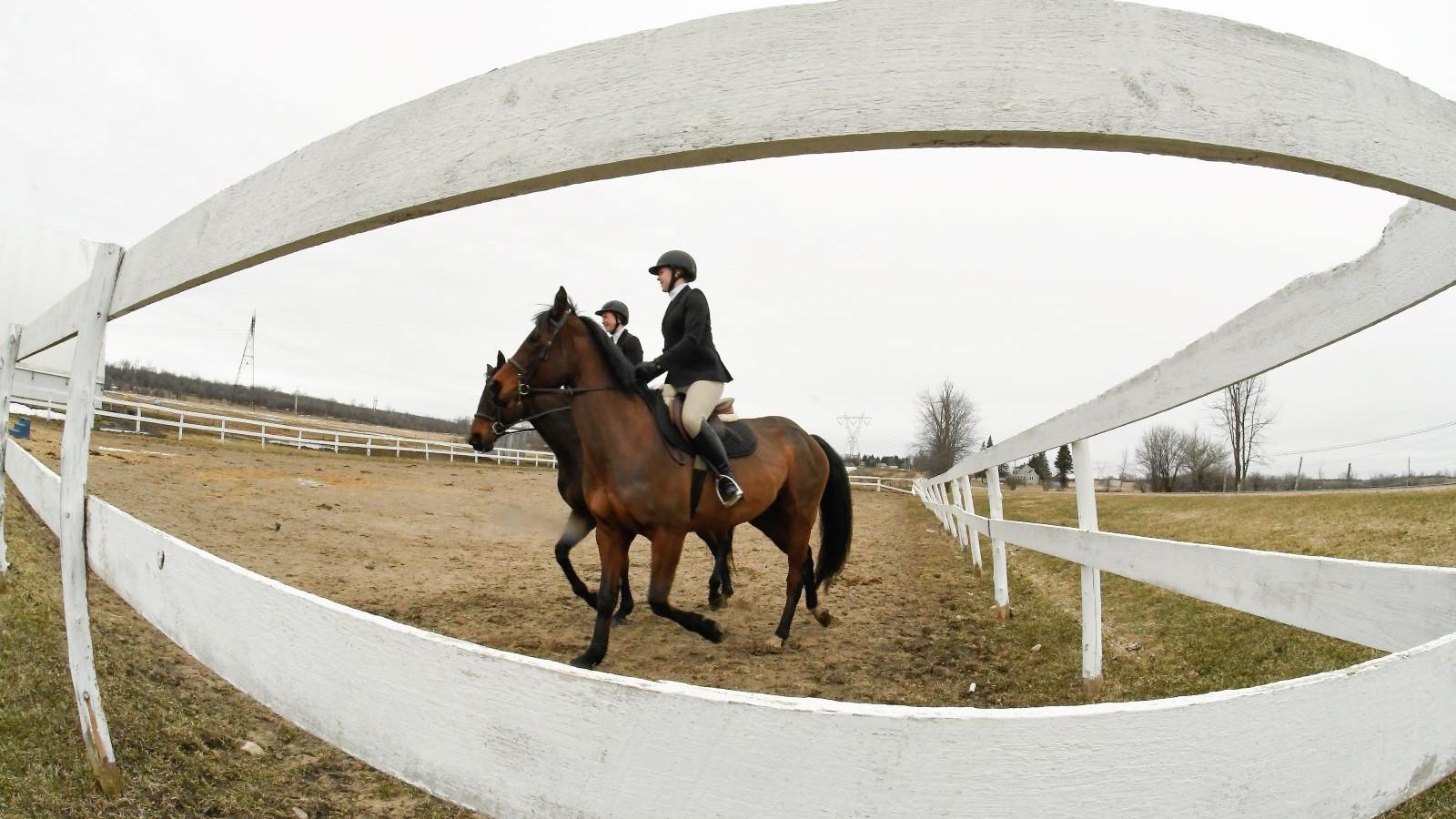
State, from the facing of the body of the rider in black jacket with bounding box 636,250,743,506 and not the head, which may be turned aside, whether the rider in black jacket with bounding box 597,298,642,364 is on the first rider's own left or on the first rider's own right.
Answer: on the first rider's own right

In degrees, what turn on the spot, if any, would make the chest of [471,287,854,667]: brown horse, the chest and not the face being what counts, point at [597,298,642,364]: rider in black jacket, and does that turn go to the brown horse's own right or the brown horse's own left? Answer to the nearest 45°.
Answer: approximately 135° to the brown horse's own right

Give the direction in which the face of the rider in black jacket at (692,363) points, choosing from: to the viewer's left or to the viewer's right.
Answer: to the viewer's left

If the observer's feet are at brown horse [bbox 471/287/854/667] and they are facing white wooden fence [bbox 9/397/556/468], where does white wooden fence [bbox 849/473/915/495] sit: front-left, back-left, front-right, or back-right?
front-right

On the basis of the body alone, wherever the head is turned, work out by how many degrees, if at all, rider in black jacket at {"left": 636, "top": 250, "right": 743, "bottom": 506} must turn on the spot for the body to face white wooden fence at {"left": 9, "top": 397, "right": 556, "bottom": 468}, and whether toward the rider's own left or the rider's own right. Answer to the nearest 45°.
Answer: approximately 45° to the rider's own right

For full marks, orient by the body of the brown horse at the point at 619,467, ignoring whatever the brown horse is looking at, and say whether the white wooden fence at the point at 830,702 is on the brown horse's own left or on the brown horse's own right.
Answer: on the brown horse's own left

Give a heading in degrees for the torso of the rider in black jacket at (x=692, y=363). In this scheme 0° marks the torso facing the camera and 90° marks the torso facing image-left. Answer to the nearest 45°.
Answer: approximately 90°

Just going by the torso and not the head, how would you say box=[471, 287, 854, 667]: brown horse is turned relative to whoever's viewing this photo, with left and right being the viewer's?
facing the viewer and to the left of the viewer

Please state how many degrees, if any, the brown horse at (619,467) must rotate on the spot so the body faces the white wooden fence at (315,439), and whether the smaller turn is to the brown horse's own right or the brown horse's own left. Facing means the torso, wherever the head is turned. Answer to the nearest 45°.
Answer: approximately 90° to the brown horse's own right

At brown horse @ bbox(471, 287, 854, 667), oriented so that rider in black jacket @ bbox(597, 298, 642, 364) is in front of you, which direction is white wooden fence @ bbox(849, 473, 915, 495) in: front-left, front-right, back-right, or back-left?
front-right

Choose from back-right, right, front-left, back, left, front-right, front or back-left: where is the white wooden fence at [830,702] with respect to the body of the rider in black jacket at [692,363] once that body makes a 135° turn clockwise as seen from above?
back-right

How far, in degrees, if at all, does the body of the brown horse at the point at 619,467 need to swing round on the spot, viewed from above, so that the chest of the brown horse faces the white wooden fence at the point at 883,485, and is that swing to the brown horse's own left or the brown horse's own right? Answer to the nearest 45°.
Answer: approximately 135° to the brown horse's own right
